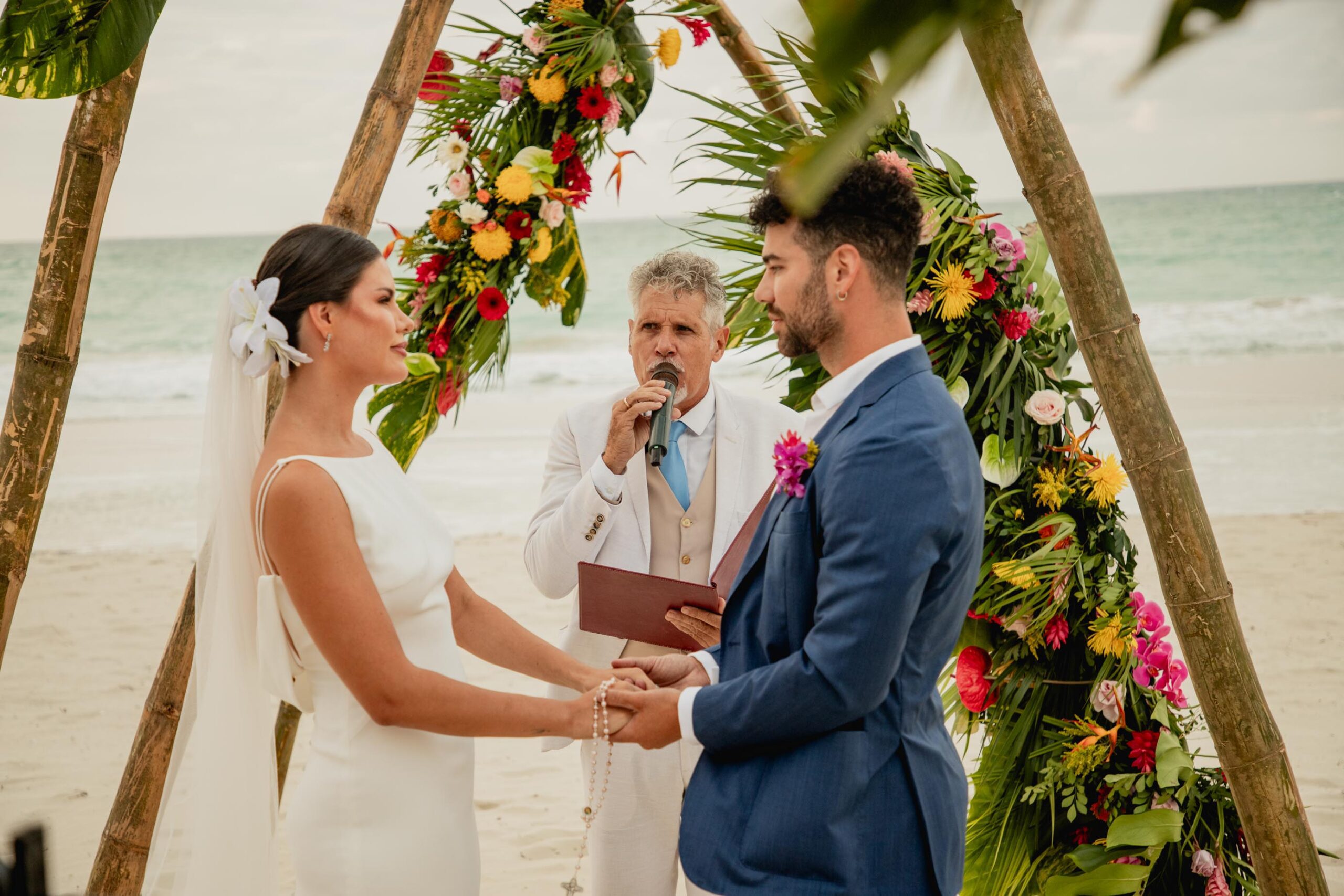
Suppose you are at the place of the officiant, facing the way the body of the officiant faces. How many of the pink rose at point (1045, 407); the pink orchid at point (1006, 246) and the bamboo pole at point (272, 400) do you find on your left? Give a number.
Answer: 2

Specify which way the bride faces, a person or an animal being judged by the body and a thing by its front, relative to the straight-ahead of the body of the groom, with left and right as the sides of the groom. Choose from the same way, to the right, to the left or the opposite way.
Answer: the opposite way

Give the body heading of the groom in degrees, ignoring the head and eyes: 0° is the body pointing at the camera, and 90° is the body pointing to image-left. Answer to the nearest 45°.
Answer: approximately 90°

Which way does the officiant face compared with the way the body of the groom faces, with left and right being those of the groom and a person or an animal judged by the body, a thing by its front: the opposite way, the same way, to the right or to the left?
to the left

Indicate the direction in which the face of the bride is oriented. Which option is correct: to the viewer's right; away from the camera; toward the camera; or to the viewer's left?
to the viewer's right

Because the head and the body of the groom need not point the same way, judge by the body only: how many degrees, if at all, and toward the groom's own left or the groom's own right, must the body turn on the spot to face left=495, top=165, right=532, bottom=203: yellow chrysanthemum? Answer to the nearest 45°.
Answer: approximately 45° to the groom's own right

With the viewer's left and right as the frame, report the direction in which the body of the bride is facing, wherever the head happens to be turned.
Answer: facing to the right of the viewer

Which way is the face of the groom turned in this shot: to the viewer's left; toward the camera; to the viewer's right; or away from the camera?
to the viewer's left

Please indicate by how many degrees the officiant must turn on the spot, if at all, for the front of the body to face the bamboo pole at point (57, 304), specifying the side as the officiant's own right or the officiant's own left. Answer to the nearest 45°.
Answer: approximately 90° to the officiant's own right

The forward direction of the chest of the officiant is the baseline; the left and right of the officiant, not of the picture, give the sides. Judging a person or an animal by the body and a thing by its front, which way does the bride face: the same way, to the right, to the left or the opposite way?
to the left

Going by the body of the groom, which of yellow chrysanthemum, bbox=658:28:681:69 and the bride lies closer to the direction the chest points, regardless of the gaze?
the bride
